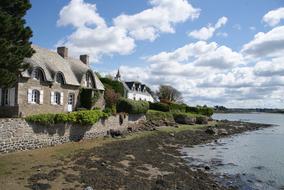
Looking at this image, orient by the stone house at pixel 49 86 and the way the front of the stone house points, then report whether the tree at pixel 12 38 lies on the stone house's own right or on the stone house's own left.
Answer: on the stone house's own right

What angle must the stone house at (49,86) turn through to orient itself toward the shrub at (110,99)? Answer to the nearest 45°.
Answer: approximately 90° to its left

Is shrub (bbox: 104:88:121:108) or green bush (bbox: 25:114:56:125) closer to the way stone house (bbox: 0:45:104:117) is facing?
the green bush

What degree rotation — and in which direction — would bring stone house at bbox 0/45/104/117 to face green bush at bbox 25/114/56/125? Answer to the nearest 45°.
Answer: approximately 45° to its right

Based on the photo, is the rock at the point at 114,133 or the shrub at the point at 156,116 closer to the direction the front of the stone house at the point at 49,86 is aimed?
the rock

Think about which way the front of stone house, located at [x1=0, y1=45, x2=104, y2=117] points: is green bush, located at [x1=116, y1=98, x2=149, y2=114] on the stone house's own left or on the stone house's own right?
on the stone house's own left

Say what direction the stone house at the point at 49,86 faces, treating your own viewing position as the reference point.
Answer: facing the viewer and to the right of the viewer

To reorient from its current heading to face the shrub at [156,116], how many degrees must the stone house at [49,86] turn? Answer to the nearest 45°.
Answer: approximately 90° to its left
